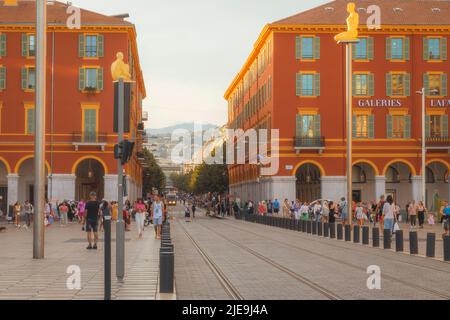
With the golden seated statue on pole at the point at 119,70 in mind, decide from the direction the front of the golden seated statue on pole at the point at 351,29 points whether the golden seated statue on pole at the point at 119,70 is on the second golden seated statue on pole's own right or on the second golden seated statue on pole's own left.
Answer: on the second golden seated statue on pole's own left

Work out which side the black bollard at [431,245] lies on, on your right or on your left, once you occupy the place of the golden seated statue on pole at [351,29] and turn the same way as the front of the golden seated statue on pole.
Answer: on your left

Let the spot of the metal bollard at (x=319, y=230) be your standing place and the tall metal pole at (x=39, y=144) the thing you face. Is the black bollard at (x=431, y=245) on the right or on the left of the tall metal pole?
left

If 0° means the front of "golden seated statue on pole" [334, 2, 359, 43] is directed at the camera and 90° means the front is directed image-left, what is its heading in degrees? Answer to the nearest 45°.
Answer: approximately 90°

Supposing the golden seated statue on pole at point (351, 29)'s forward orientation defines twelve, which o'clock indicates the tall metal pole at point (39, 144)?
The tall metal pole is roughly at 10 o'clock from the golden seated statue on pole.

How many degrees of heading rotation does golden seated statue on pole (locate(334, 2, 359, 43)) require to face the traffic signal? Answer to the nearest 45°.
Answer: approximately 90° to its left

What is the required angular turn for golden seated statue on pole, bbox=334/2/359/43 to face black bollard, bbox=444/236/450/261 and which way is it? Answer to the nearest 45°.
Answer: approximately 90° to its left

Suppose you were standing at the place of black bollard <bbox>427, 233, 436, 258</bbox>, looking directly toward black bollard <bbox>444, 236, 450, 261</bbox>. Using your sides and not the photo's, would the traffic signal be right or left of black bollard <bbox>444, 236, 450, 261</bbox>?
right

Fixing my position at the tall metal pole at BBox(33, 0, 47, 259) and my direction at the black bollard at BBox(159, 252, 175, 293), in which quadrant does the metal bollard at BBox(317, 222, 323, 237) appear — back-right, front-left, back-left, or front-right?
back-left
